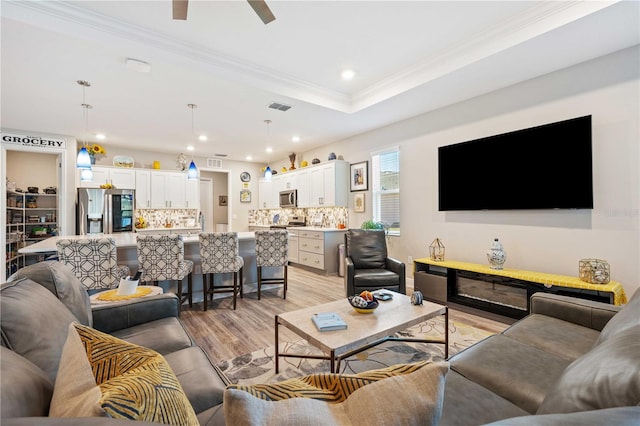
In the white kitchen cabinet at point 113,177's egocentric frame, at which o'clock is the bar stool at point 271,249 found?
The bar stool is roughly at 11 o'clock from the white kitchen cabinet.

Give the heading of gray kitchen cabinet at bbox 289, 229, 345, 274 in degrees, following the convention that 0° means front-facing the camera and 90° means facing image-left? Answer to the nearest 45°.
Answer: approximately 45°

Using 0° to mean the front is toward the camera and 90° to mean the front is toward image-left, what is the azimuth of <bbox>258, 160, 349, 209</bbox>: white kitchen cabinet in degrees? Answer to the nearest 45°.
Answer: approximately 45°

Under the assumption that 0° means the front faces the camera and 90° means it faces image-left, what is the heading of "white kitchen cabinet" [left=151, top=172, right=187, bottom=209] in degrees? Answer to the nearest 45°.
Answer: approximately 0°

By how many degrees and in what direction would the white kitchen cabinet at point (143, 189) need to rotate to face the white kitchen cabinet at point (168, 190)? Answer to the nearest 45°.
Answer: approximately 90° to its left

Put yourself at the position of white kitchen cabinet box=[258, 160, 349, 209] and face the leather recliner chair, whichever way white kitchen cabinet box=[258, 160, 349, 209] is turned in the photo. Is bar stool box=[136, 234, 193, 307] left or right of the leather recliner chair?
right
